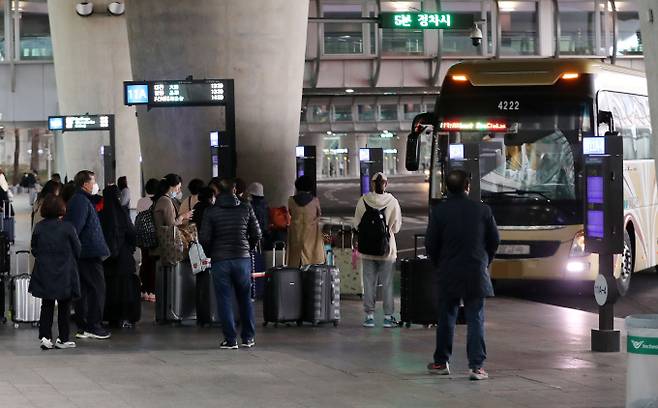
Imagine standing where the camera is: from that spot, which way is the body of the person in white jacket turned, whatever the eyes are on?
away from the camera

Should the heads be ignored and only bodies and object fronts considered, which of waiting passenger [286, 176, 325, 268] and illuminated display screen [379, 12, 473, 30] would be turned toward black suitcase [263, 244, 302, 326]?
the illuminated display screen

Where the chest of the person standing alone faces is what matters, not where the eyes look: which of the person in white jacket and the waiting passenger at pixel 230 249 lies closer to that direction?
the person in white jacket

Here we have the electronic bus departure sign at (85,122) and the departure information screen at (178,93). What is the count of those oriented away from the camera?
0

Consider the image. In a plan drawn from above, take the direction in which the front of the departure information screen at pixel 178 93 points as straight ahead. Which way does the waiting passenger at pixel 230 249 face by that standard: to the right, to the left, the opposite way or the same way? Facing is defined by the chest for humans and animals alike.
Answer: the opposite way

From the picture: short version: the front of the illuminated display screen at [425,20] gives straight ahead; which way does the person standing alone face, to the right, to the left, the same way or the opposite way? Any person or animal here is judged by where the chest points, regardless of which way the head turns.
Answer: the opposite way

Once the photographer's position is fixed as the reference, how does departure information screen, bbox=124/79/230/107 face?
facing the viewer

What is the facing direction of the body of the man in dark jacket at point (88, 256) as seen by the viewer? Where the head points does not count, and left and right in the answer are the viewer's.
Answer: facing to the right of the viewer

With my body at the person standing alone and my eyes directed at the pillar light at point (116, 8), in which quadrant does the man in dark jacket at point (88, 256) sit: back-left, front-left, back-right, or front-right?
front-left

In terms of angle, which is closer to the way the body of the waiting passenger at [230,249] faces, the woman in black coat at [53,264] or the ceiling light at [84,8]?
the ceiling light

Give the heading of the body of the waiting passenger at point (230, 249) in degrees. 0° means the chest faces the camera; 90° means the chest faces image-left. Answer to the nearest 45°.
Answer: approximately 180°

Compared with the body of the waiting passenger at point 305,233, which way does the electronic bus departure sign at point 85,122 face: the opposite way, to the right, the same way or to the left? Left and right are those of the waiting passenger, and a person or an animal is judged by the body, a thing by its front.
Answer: the opposite way

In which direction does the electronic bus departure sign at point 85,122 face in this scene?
toward the camera

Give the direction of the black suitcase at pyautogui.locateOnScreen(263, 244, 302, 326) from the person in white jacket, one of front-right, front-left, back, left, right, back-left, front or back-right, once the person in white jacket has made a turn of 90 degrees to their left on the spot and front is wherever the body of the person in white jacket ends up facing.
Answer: front

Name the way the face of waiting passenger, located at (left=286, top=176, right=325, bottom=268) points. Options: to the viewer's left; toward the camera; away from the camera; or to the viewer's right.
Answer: away from the camera
